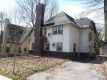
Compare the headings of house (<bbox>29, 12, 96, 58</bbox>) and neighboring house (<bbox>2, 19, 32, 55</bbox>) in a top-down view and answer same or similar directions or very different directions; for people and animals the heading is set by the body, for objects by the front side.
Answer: same or similar directions

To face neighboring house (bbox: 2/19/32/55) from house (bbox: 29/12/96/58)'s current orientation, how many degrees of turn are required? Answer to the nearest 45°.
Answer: approximately 90° to its right

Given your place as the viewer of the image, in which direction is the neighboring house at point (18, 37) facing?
facing the viewer and to the left of the viewer

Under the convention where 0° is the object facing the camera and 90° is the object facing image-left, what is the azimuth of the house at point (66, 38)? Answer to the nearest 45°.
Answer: approximately 45°

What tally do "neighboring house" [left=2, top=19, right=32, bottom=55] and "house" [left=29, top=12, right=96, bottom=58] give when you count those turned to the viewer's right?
0

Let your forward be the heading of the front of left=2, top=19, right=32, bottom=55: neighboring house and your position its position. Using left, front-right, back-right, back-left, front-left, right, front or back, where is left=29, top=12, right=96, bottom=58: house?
left
